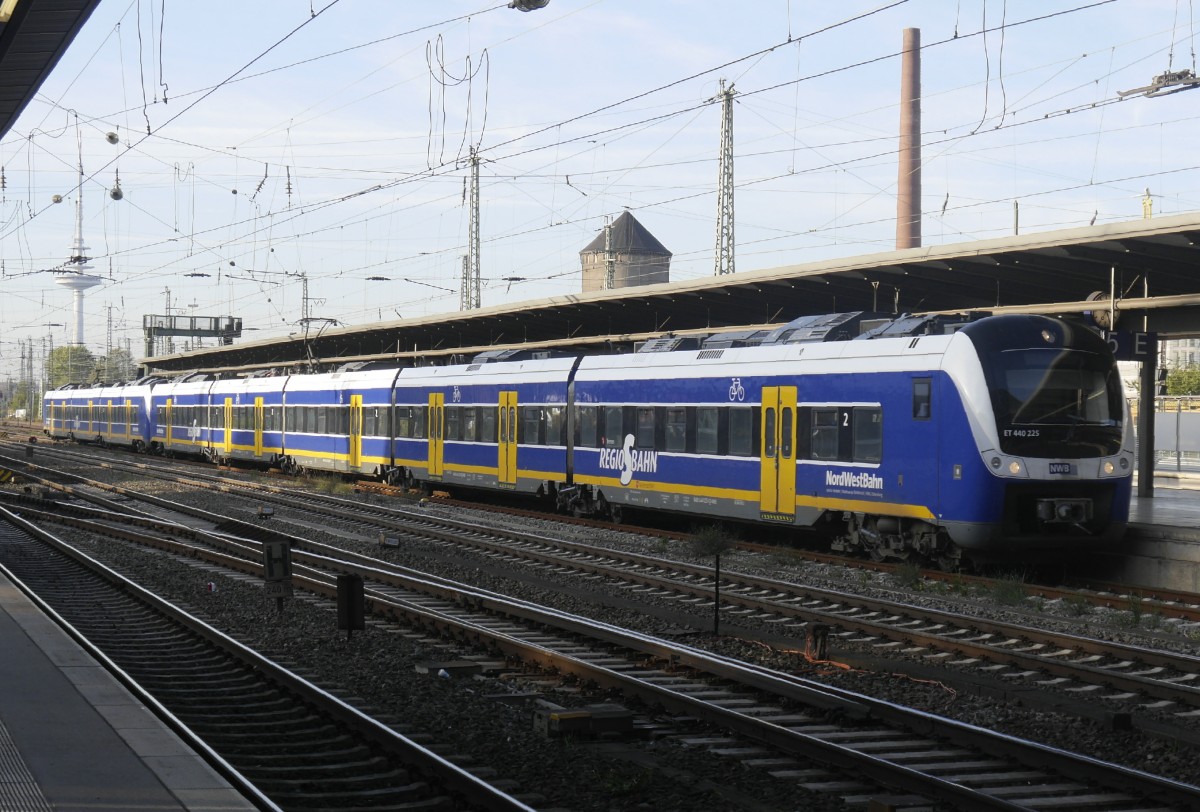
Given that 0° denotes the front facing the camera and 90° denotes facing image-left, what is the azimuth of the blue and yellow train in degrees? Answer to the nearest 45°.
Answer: approximately 315°

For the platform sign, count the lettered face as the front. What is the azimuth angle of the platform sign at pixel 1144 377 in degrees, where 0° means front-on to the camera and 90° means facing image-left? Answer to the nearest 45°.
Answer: approximately 0°

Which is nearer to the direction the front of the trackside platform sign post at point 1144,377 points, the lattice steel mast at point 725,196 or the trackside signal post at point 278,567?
the trackside signal post

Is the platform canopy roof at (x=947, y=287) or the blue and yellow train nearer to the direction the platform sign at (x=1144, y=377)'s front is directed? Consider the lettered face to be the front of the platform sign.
the blue and yellow train

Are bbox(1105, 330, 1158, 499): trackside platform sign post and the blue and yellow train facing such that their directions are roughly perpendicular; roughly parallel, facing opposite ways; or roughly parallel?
roughly perpendicular

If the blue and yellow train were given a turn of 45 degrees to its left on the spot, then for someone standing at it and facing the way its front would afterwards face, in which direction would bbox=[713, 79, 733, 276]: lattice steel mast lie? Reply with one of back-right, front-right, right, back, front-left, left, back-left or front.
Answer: left

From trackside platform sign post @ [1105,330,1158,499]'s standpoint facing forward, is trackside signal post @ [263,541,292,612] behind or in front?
in front
